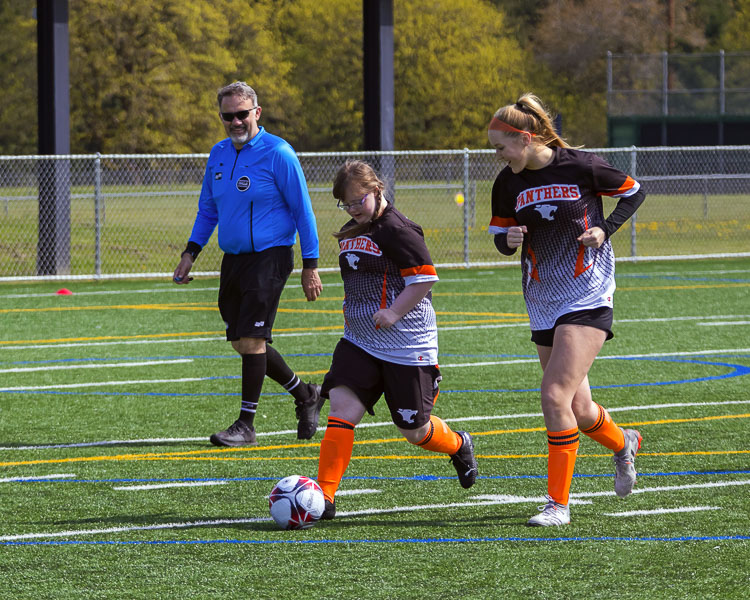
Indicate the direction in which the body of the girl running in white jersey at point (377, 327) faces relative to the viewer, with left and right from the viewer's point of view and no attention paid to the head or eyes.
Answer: facing the viewer and to the left of the viewer

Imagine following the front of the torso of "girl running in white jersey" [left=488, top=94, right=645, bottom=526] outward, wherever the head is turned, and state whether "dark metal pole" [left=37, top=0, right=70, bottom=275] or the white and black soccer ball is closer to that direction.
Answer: the white and black soccer ball

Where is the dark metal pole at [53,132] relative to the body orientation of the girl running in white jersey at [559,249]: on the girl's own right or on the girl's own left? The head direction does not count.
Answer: on the girl's own right

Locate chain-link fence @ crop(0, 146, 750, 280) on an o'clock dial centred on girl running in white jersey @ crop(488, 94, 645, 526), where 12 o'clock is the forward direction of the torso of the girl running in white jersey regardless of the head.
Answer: The chain-link fence is roughly at 4 o'clock from the girl running in white jersey.

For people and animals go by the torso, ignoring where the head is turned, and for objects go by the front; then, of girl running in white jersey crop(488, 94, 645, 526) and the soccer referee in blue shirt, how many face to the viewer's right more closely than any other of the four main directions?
0

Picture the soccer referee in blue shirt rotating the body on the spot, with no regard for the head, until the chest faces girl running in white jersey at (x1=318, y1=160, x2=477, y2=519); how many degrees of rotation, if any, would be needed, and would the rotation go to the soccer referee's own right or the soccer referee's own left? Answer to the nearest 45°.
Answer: approximately 45° to the soccer referee's own left

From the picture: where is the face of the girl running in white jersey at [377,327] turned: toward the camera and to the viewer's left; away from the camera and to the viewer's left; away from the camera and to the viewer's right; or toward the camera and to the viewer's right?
toward the camera and to the viewer's left

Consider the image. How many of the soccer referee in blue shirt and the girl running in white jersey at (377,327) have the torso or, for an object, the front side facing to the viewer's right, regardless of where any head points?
0

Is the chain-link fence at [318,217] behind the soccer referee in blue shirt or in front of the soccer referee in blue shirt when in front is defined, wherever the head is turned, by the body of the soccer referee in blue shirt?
behind

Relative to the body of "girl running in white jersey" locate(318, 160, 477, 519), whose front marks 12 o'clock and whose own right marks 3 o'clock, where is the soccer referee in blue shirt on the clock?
The soccer referee in blue shirt is roughly at 4 o'clock from the girl running in white jersey.
